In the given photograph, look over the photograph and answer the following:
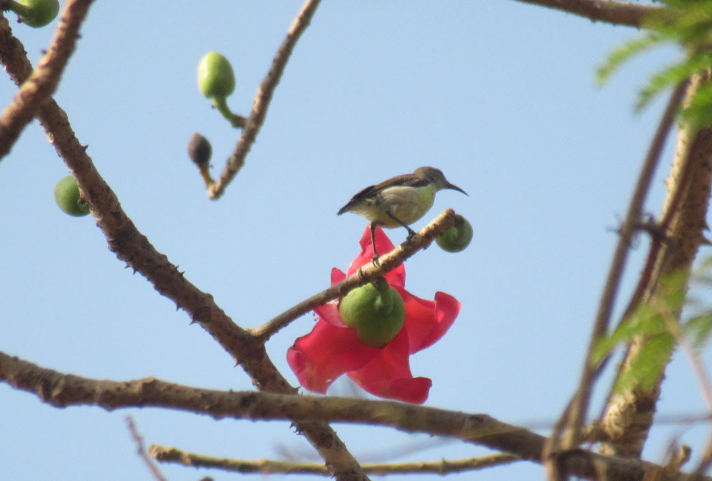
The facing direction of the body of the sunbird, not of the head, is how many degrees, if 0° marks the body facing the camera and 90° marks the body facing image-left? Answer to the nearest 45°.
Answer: approximately 270°

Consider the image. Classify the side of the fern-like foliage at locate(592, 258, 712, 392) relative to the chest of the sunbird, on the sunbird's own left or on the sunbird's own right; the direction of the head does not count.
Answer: on the sunbird's own right
